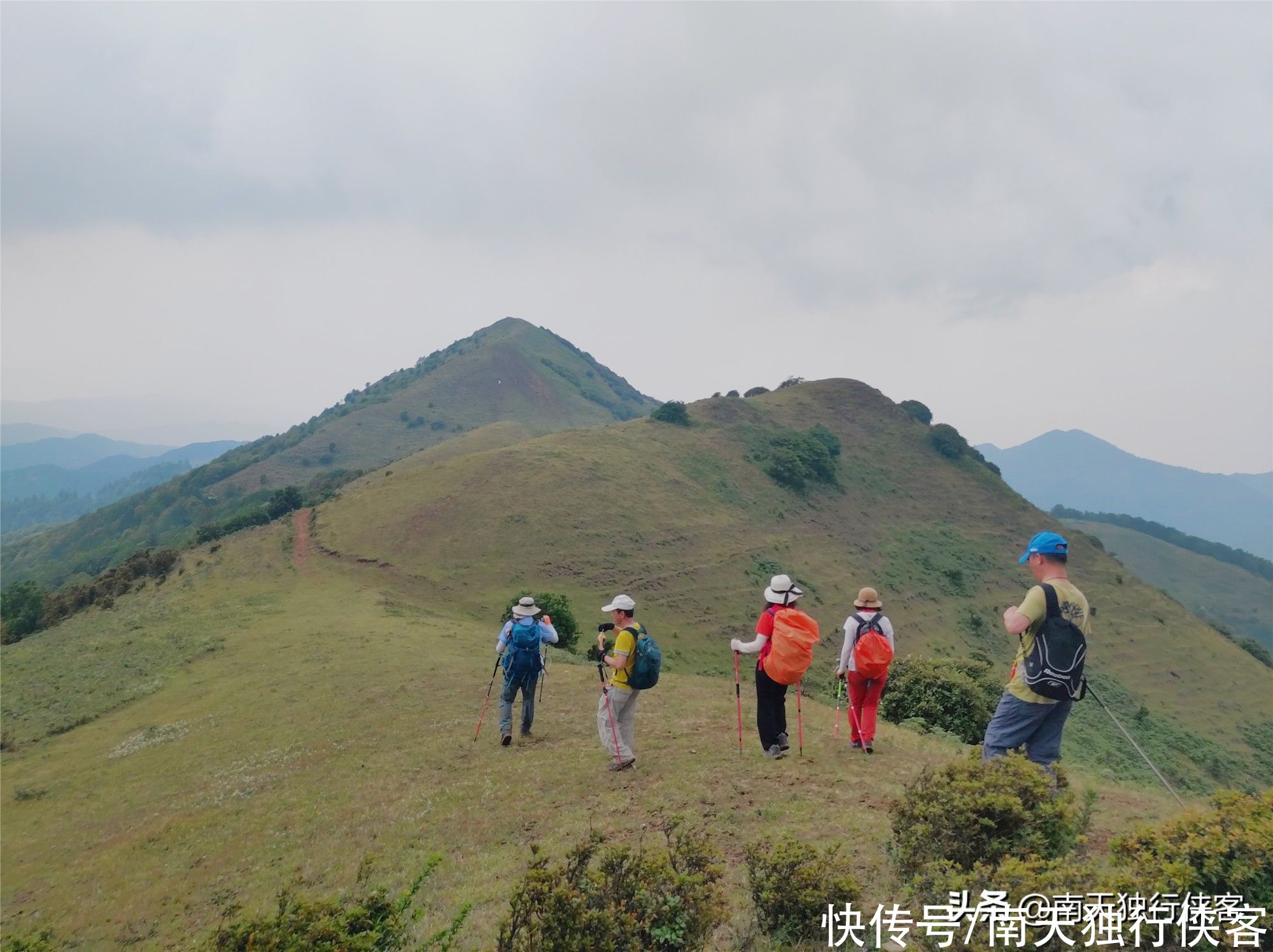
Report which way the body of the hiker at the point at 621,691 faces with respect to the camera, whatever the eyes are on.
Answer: to the viewer's left

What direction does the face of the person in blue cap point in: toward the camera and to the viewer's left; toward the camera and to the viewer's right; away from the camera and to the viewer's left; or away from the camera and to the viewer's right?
away from the camera and to the viewer's left

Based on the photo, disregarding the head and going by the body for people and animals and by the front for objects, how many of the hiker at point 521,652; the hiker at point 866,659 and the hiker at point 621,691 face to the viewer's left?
1

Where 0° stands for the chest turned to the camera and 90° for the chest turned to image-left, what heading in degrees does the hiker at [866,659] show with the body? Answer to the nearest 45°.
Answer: approximately 180°

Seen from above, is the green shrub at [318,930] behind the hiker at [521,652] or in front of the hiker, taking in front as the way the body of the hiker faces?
behind

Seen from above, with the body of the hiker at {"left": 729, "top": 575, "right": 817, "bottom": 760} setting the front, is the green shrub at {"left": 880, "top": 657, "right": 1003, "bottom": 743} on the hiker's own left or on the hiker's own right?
on the hiker's own right

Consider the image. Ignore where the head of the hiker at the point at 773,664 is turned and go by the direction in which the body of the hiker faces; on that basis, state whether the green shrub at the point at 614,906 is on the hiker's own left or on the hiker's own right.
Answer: on the hiker's own left

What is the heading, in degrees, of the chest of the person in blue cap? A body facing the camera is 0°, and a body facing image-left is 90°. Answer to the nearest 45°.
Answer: approximately 135°

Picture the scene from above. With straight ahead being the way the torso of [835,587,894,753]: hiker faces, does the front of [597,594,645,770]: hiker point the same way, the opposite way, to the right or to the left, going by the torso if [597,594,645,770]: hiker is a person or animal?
to the left

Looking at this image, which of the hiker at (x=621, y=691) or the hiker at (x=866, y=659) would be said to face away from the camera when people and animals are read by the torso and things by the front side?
the hiker at (x=866, y=659)

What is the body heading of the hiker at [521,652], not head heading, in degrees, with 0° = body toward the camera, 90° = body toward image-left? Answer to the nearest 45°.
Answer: approximately 180°
